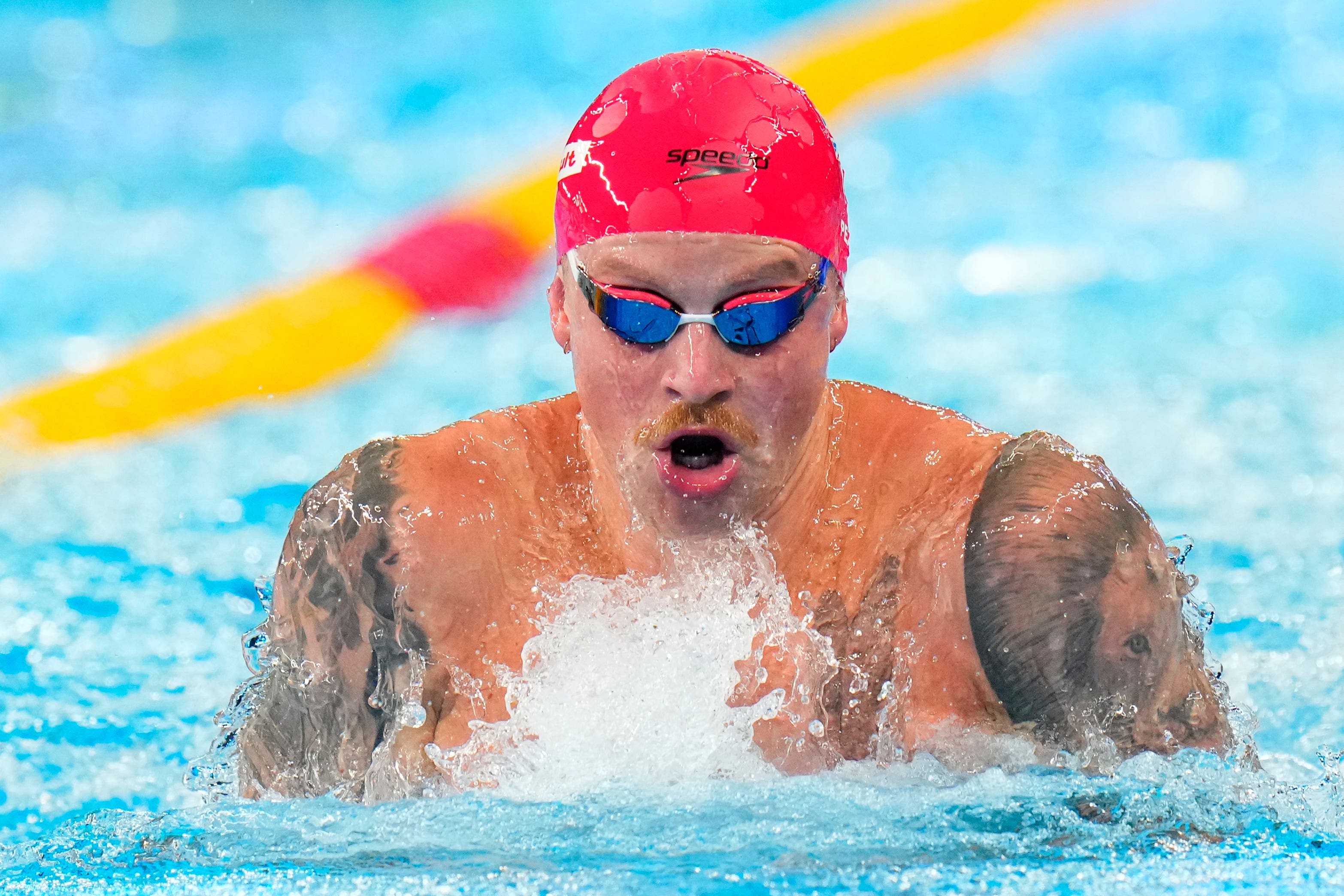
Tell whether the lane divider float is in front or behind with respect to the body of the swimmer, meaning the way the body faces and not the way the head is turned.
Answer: behind

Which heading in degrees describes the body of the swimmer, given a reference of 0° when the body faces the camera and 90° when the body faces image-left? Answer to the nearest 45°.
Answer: approximately 0°
